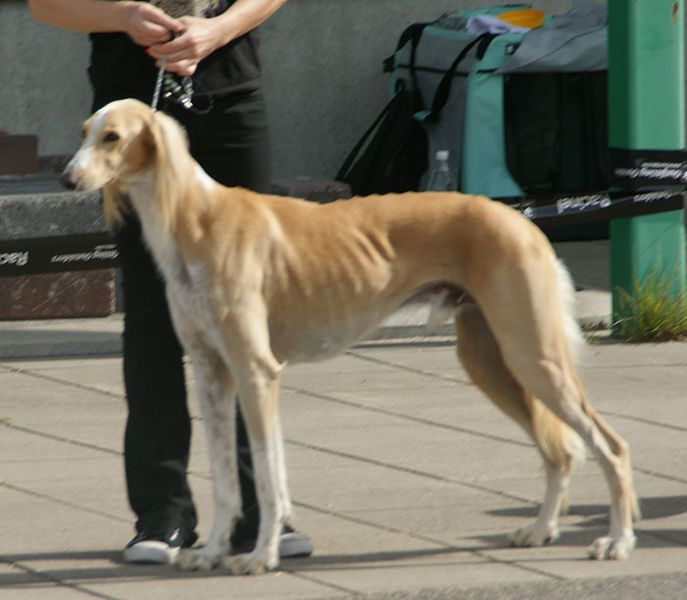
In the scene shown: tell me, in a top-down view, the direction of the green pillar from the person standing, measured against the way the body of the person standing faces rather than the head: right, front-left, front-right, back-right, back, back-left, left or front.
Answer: back-left

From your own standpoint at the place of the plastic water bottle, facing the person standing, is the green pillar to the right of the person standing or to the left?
left

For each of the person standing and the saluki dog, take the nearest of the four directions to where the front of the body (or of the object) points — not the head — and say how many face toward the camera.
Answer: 1

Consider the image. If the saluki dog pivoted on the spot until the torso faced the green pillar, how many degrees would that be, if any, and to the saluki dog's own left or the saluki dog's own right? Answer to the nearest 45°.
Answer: approximately 135° to the saluki dog's own right

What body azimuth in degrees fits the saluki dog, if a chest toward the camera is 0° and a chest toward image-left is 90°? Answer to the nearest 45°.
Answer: approximately 90°

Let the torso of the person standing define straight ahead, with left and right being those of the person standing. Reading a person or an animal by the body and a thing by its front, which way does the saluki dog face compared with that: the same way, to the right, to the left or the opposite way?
to the right

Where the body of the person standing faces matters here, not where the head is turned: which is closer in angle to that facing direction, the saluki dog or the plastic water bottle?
the saluki dog

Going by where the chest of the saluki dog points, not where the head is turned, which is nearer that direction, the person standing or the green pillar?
the person standing

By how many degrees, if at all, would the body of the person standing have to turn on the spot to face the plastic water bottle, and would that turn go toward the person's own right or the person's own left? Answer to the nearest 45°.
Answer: approximately 180°
